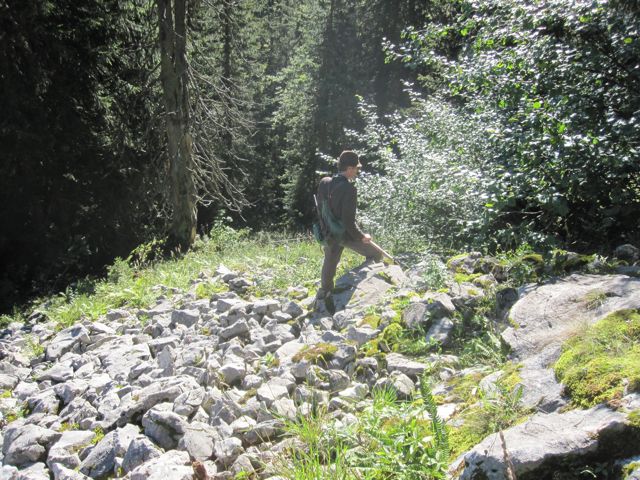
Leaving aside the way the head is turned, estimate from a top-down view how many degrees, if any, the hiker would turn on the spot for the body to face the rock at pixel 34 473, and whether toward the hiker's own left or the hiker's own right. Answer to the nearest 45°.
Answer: approximately 135° to the hiker's own right

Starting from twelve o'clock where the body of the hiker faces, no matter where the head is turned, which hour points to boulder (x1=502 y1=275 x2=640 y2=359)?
The boulder is roughly at 2 o'clock from the hiker.

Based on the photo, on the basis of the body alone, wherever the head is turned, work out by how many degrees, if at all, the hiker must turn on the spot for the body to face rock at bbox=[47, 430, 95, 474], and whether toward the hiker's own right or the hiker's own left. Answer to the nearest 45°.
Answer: approximately 135° to the hiker's own right

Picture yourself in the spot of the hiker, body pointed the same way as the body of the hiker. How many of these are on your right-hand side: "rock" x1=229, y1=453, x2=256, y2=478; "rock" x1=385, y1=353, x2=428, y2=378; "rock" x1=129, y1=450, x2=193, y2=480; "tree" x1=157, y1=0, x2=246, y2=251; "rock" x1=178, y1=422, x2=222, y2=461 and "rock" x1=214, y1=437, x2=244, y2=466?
5

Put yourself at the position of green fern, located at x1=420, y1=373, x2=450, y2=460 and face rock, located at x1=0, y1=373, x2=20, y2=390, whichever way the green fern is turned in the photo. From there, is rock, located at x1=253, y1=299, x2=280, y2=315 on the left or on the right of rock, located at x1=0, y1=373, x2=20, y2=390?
right

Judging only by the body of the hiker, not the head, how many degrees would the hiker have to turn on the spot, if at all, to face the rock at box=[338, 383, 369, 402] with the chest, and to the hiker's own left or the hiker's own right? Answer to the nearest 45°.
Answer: approximately 90° to the hiker's own right

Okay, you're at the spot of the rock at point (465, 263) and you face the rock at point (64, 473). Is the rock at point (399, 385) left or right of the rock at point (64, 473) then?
left

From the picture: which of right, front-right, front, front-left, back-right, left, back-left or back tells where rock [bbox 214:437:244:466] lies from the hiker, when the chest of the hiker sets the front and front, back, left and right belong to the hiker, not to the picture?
right

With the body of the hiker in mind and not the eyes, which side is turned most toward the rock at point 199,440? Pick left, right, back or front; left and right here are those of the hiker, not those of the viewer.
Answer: right

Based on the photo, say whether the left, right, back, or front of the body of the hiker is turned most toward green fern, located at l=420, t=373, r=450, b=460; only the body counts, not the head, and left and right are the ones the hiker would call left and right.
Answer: right

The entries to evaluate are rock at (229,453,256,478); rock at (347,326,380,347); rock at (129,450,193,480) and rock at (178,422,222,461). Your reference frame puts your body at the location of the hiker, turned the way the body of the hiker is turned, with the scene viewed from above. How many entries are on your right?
4

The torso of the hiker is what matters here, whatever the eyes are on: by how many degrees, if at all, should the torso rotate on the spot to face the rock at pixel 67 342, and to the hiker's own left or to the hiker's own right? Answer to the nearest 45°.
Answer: approximately 180°

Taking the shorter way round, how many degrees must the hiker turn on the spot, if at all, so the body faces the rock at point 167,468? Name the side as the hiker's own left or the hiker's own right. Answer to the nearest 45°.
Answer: approximately 90° to the hiker's own right

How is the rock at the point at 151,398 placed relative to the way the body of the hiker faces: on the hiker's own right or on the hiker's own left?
on the hiker's own right

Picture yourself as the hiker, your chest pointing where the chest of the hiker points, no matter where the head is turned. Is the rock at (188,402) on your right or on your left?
on your right

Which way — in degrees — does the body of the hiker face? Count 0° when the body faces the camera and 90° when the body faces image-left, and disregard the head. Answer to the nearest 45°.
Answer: approximately 270°

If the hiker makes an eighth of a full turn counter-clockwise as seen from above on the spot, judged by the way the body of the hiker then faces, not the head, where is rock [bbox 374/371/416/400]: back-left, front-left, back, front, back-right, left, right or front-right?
back-right

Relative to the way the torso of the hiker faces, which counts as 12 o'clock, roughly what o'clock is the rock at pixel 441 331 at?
The rock is roughly at 2 o'clock from the hiker.

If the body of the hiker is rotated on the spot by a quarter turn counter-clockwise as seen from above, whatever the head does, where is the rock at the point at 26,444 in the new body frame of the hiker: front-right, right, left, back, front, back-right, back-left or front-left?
back-left
